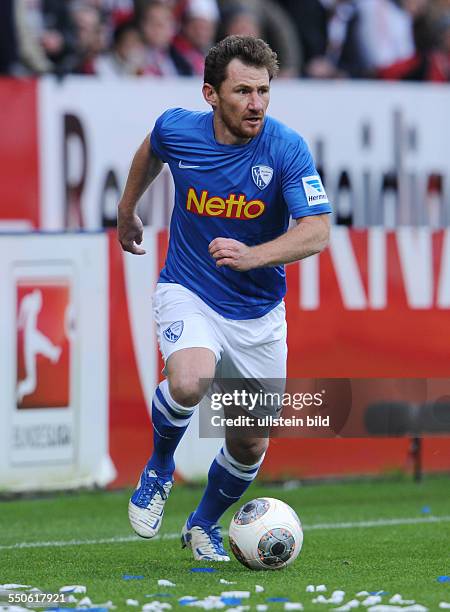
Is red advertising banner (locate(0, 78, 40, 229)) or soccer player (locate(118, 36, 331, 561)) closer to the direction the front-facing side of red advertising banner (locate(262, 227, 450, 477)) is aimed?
the soccer player

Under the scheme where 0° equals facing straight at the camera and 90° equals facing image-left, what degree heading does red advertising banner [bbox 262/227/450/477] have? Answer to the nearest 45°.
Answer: approximately 0°

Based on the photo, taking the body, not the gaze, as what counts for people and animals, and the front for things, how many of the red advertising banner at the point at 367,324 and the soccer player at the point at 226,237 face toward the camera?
2

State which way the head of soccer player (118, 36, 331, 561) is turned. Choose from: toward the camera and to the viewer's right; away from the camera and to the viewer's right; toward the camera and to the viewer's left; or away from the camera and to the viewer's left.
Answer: toward the camera and to the viewer's right

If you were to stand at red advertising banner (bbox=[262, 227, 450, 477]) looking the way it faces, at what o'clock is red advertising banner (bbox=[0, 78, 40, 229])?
red advertising banner (bbox=[0, 78, 40, 229]) is roughly at 3 o'clock from red advertising banner (bbox=[262, 227, 450, 477]).

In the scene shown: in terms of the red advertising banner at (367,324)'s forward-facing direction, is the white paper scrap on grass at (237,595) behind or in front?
in front

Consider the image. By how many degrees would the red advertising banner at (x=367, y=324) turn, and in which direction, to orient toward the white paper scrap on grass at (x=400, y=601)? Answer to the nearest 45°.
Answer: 0° — it already faces it

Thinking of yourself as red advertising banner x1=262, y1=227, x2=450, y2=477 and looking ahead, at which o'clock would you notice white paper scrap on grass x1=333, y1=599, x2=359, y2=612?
The white paper scrap on grass is roughly at 12 o'clock from the red advertising banner.

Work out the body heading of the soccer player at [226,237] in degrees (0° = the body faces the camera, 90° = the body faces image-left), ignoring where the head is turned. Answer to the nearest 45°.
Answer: approximately 0°

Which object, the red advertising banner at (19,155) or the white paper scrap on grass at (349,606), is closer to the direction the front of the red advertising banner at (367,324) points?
the white paper scrap on grass
